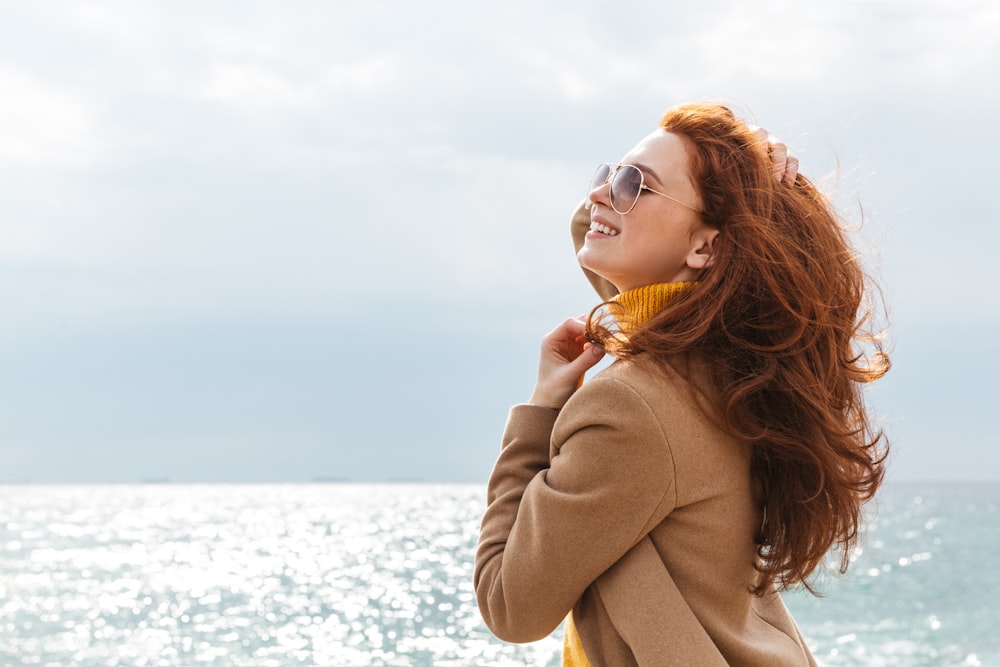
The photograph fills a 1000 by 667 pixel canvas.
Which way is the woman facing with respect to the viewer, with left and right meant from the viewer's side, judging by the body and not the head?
facing to the left of the viewer
